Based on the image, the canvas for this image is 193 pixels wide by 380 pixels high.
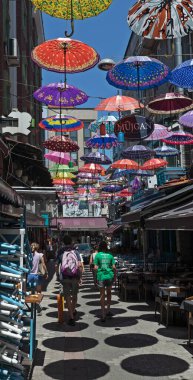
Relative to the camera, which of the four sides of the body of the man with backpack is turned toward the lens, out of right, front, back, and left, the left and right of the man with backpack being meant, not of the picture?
back

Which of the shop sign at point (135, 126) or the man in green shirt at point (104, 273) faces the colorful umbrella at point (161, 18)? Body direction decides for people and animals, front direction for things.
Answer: the shop sign

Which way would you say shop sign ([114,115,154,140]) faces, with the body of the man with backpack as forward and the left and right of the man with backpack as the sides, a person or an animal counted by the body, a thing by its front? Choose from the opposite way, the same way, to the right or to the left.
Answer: the opposite way

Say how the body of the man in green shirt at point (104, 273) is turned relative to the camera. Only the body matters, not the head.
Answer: away from the camera

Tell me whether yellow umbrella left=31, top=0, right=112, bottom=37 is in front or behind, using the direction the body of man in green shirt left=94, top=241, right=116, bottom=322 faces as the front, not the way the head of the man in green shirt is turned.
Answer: behind

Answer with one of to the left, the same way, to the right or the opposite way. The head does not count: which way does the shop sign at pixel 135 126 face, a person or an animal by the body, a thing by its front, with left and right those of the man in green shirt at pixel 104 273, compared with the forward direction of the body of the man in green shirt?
the opposite way

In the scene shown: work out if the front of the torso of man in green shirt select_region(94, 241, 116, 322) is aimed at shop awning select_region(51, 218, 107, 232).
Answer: yes
